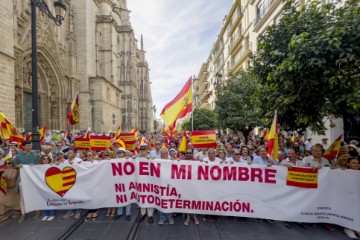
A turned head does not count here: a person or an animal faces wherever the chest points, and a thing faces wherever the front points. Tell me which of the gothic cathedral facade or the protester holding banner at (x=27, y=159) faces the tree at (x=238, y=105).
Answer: the gothic cathedral facade

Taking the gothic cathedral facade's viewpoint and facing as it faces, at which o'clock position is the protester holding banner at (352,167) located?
The protester holding banner is roughly at 1 o'clock from the gothic cathedral facade.

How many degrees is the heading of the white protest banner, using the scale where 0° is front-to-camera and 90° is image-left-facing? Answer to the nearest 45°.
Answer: approximately 0°

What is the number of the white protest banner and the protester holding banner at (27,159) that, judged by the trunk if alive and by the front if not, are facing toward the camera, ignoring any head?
2

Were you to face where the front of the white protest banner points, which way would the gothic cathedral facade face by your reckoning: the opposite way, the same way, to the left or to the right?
to the left

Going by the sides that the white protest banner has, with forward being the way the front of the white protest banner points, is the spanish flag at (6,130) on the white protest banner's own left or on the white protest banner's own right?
on the white protest banner's own right

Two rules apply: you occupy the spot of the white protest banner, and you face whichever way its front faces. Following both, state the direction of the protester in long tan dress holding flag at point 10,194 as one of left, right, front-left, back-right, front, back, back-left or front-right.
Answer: right

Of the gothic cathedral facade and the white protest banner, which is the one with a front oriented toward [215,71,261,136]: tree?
the gothic cathedral facade

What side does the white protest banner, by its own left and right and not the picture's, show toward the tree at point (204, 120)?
back

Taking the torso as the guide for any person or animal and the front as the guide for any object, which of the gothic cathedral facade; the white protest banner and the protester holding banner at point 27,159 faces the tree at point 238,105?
the gothic cathedral facade
